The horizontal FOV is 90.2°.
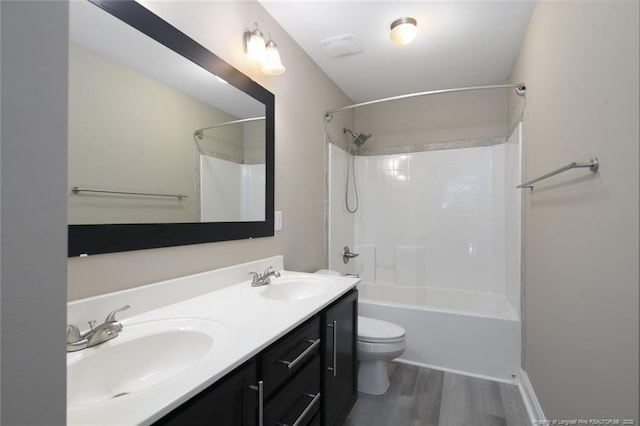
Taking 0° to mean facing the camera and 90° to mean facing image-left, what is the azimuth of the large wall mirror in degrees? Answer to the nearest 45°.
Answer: approximately 315°

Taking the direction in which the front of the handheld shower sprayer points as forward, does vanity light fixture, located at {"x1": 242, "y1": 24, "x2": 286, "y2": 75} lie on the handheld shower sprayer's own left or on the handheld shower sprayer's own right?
on the handheld shower sprayer's own right
